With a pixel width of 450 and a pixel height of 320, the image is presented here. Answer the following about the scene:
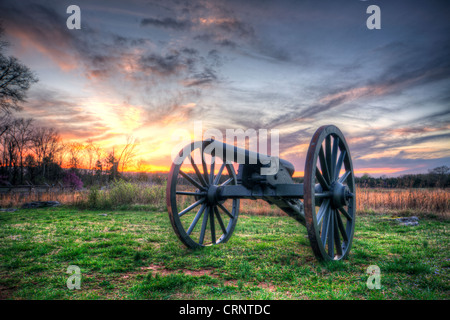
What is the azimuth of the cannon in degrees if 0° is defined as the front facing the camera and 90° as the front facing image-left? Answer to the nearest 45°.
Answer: approximately 45°

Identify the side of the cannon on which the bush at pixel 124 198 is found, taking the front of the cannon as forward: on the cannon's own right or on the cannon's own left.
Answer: on the cannon's own right

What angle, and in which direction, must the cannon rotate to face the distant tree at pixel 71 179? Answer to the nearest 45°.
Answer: approximately 90° to its right
